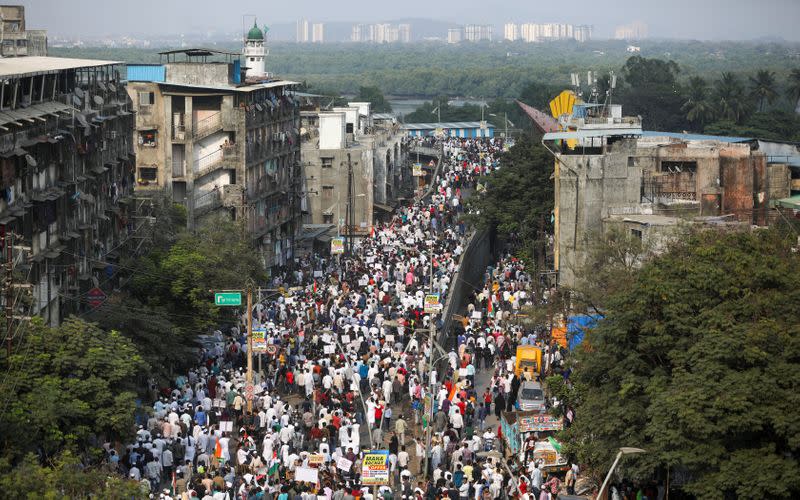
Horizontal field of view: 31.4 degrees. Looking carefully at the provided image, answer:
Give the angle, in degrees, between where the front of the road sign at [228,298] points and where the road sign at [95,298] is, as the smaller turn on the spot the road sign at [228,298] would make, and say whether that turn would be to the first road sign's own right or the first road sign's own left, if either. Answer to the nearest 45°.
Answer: approximately 135° to the first road sign's own right

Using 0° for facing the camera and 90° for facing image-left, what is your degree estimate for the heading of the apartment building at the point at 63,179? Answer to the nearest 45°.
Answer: approximately 315°

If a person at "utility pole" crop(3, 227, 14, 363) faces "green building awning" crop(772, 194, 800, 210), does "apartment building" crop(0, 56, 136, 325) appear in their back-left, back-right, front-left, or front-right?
front-left

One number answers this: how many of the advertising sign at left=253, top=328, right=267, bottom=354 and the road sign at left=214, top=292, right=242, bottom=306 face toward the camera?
2

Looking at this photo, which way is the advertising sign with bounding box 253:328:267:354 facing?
toward the camera

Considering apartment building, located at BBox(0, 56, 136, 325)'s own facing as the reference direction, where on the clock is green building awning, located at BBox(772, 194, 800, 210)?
The green building awning is roughly at 10 o'clock from the apartment building.

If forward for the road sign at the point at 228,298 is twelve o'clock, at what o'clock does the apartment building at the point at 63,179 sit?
The apartment building is roughly at 5 o'clock from the road sign.

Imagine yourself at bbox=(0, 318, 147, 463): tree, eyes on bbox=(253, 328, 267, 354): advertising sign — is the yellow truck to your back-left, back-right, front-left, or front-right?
front-right

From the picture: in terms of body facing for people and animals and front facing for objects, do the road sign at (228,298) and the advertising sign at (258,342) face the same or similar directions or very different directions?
same or similar directions

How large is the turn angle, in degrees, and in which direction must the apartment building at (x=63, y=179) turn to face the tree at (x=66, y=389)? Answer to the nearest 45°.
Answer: approximately 45° to its right

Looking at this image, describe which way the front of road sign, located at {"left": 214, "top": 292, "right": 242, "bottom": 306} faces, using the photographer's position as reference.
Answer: facing the viewer

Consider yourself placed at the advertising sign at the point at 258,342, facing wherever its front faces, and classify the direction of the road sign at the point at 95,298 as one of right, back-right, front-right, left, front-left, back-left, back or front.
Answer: back-right

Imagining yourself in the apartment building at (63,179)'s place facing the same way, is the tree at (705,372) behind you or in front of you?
in front
